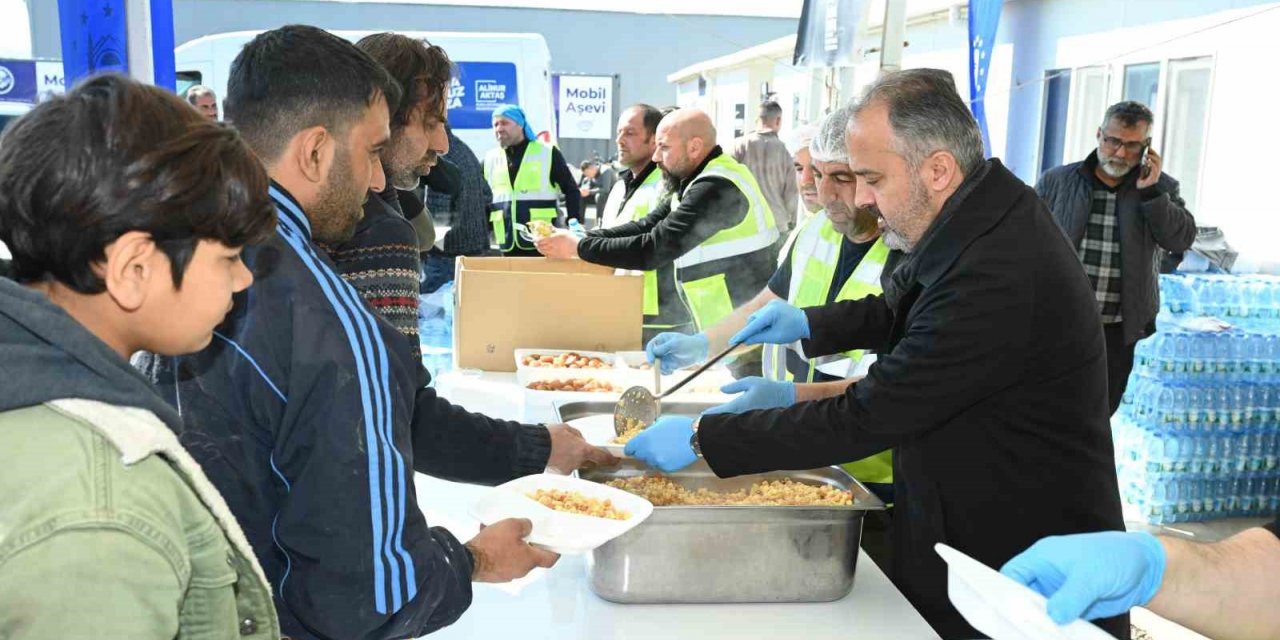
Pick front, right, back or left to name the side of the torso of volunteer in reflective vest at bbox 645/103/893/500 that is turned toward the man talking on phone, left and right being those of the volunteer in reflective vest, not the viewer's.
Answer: back

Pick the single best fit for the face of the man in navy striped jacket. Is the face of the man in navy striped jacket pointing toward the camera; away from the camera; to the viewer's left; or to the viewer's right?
to the viewer's right

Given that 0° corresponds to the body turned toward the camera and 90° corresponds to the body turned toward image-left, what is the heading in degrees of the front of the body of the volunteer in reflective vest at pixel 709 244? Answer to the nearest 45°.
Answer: approximately 90°

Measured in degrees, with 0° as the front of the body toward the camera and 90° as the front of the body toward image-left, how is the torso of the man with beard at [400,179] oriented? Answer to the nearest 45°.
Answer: approximately 270°

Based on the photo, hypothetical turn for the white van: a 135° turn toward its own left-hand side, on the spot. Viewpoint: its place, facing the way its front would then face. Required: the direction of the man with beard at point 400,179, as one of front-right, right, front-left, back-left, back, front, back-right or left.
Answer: front-right

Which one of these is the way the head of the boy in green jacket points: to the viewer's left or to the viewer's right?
to the viewer's right

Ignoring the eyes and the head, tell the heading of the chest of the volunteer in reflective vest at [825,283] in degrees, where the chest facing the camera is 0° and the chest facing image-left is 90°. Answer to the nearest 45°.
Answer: approximately 45°

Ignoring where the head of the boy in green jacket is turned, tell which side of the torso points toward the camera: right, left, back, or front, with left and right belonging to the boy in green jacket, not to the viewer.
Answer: right

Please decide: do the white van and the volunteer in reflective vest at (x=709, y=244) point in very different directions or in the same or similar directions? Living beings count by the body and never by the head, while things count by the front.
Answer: same or similar directions

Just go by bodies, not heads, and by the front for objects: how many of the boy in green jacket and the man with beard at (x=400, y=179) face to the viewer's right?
2

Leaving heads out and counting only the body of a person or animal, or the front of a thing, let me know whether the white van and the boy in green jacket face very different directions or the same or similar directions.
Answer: very different directions

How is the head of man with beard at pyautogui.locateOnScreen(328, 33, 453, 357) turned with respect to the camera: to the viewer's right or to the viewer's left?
to the viewer's right

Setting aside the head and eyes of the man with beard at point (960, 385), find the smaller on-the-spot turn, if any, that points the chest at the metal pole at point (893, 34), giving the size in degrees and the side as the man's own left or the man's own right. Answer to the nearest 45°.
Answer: approximately 90° to the man's own right

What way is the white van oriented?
to the viewer's left

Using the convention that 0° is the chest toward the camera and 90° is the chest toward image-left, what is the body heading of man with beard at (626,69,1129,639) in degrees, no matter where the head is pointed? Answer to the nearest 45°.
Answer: approximately 90°

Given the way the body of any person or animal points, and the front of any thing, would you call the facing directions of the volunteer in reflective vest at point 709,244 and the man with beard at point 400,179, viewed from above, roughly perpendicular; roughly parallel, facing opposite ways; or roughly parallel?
roughly parallel, facing opposite ways
